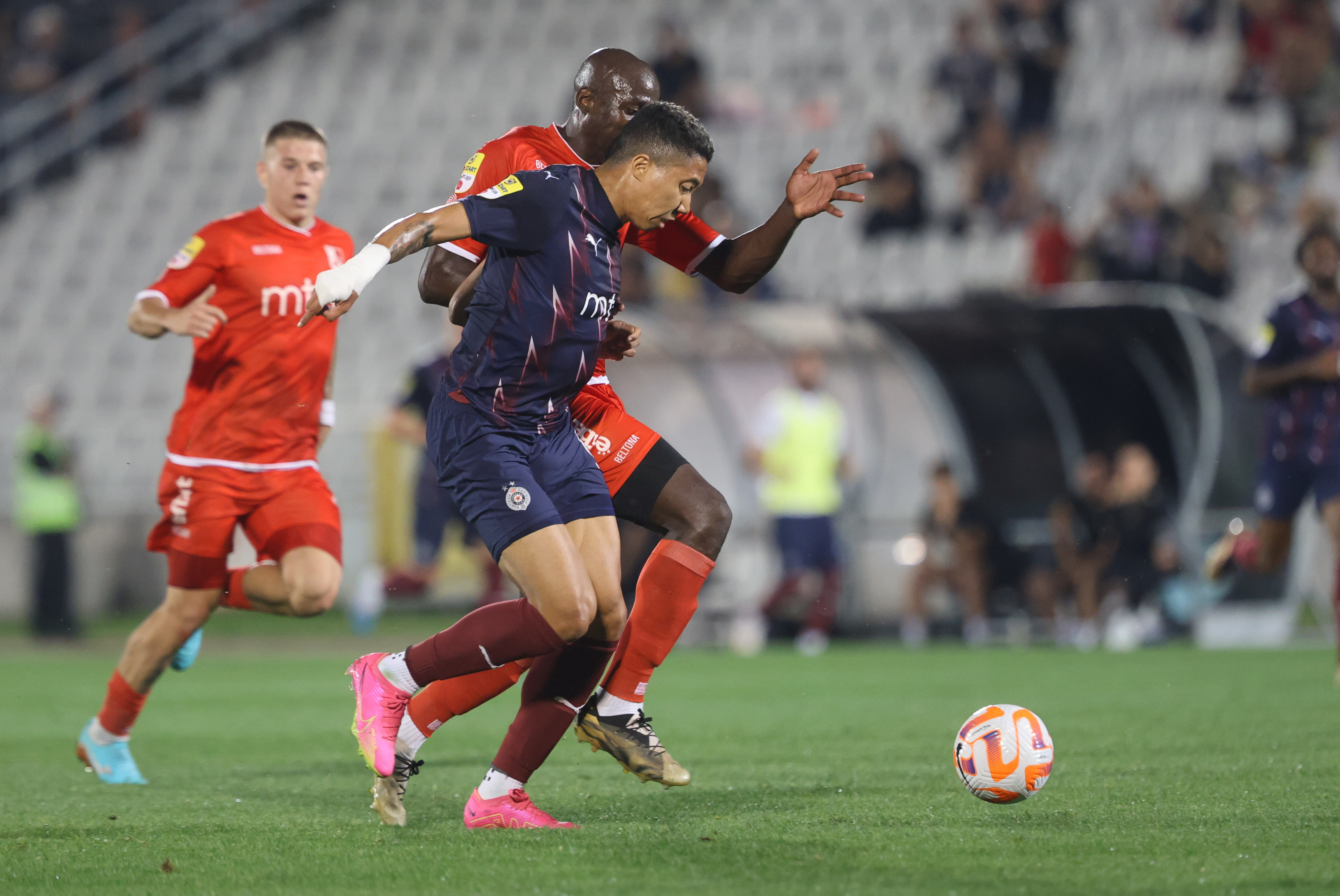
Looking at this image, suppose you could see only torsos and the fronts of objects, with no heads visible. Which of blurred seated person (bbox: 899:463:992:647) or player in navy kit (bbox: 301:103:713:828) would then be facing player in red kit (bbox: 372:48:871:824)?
the blurred seated person

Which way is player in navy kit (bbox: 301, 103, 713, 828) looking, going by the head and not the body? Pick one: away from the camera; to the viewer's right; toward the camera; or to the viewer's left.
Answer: to the viewer's right

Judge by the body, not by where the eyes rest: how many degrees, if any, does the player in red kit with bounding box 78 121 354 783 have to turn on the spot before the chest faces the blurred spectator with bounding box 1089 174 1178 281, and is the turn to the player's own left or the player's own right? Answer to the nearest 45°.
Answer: approximately 90° to the player's own left

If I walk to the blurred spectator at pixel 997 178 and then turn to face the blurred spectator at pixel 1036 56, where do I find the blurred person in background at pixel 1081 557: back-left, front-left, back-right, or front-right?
back-right

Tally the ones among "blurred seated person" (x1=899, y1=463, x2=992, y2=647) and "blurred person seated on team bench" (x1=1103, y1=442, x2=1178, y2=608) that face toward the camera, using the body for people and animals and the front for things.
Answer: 2

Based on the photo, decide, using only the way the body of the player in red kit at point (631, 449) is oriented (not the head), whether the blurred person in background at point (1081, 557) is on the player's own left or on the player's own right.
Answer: on the player's own left

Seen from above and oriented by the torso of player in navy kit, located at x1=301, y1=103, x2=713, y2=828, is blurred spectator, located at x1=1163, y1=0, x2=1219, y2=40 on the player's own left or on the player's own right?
on the player's own left

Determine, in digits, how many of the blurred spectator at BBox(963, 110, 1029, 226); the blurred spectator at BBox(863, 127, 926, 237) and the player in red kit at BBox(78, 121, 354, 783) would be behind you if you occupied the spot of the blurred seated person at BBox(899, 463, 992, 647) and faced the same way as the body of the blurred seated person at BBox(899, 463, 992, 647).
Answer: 2

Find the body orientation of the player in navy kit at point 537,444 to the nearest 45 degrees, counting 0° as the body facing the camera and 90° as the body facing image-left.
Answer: approximately 315°

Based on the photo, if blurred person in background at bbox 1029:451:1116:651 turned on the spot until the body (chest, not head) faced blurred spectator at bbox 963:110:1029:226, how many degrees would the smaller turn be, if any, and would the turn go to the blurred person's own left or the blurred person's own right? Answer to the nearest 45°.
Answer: approximately 135° to the blurred person's own right
